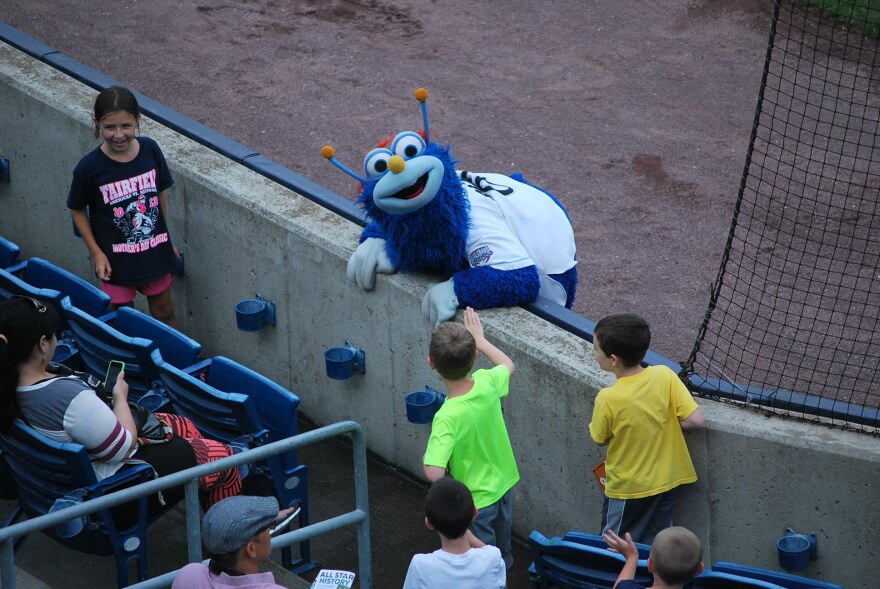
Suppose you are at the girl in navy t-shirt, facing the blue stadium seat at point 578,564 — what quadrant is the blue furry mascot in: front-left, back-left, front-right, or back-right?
front-left

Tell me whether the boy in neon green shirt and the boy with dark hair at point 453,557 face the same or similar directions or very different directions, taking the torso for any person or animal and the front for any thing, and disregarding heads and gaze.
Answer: same or similar directions

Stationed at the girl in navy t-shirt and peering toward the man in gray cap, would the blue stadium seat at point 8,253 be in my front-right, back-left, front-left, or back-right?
back-right

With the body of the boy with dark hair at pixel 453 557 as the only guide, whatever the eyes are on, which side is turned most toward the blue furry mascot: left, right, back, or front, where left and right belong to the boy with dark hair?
front

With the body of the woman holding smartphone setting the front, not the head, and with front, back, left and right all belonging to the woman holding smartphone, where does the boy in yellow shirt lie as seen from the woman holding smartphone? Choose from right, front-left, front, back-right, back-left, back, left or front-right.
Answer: front-right

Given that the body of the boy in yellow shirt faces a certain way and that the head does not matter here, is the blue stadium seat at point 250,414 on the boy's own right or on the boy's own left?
on the boy's own left

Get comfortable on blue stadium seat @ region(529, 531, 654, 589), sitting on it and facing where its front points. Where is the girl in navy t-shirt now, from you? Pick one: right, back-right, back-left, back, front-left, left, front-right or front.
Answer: left

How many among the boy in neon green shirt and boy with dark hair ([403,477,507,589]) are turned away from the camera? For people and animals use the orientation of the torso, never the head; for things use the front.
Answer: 2

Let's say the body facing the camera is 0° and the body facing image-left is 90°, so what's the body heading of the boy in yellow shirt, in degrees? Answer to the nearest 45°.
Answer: approximately 135°

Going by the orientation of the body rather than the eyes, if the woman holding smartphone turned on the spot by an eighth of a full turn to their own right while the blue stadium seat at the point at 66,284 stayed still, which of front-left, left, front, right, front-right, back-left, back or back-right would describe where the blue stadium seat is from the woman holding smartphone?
left

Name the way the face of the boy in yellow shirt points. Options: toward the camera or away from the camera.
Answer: away from the camera

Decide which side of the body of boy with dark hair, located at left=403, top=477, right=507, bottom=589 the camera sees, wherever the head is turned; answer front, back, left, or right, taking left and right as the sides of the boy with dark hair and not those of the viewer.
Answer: back

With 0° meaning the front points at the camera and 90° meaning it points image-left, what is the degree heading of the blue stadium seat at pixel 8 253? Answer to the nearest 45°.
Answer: approximately 225°

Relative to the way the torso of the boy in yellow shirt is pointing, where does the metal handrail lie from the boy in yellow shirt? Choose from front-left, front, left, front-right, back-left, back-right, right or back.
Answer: left

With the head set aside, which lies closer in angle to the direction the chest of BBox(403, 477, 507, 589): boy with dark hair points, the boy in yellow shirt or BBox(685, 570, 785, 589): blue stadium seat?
the boy in yellow shirt

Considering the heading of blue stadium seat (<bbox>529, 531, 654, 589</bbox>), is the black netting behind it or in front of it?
in front

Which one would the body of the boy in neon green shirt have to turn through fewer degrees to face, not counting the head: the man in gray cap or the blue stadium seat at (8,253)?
the blue stadium seat

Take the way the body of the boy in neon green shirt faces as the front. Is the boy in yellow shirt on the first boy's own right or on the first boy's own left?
on the first boy's own right

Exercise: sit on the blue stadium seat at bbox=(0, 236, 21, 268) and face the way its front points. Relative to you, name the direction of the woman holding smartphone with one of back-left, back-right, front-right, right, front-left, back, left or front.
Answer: back-right

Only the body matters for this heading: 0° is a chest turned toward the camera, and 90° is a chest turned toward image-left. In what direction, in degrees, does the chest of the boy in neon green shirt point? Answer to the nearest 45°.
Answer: approximately 180°
